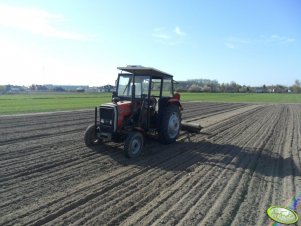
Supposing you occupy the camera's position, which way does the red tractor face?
facing the viewer and to the left of the viewer
